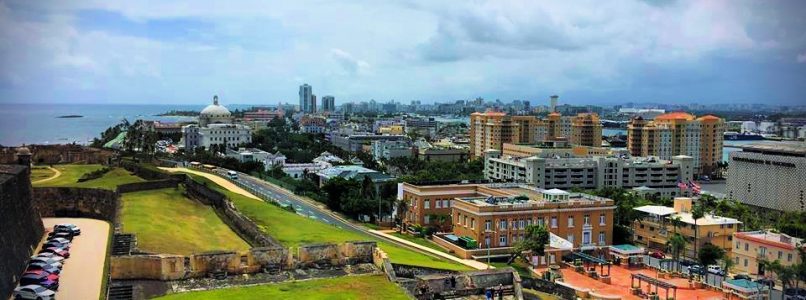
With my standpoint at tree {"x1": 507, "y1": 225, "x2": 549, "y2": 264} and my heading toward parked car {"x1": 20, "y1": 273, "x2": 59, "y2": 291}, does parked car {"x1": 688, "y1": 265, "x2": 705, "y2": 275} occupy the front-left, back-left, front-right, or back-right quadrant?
back-left

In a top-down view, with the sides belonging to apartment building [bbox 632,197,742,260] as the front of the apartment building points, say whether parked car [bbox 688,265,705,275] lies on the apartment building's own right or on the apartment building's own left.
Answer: on the apartment building's own left

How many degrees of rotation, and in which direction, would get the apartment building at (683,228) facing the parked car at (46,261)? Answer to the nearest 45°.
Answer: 0° — it already faces it

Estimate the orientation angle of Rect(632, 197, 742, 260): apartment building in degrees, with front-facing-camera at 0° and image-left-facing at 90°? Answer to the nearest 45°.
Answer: approximately 45°

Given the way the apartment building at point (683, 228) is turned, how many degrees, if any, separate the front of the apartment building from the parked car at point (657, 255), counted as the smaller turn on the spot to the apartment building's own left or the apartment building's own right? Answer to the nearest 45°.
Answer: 0° — it already faces it

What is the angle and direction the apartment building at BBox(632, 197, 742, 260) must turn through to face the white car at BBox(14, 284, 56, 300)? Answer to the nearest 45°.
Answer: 0° — it already faces it

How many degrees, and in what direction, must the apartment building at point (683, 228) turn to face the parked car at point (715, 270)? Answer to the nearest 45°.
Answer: approximately 45° to its left

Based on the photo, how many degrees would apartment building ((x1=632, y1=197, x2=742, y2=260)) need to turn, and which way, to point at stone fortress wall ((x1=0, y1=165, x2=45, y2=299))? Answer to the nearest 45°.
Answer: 0° — it already faces it

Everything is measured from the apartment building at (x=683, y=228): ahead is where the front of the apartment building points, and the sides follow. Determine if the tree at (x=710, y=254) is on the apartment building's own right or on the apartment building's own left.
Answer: on the apartment building's own left
